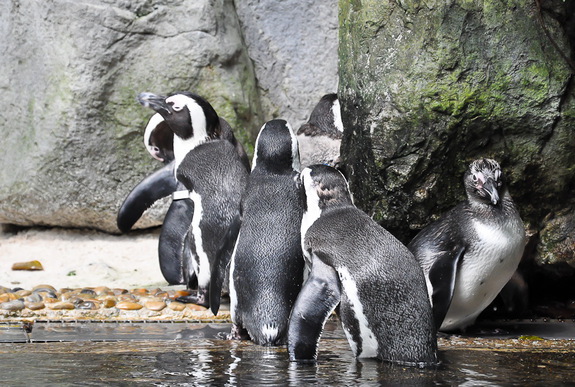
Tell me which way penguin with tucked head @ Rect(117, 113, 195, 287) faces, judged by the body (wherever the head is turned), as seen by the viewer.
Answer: to the viewer's left

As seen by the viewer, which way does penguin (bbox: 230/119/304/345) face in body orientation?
away from the camera

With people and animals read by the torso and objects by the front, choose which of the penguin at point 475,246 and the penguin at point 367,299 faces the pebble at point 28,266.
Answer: the penguin at point 367,299

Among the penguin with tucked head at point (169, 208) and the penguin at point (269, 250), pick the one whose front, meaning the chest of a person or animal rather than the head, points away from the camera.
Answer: the penguin

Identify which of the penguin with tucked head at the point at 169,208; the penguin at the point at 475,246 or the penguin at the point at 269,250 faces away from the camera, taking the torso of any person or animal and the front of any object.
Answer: the penguin at the point at 269,250

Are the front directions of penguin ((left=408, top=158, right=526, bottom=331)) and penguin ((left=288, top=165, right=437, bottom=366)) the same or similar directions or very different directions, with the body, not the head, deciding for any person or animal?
very different directions

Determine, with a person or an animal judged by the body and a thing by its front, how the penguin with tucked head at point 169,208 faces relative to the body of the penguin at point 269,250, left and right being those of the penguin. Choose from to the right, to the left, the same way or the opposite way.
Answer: to the left

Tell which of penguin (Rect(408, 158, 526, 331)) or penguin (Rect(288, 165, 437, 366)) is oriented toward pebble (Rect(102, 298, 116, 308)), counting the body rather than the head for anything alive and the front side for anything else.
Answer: penguin (Rect(288, 165, 437, 366))

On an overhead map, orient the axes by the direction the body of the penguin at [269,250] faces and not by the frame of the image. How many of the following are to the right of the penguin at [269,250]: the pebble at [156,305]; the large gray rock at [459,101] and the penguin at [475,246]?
2

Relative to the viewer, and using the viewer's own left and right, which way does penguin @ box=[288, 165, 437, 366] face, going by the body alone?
facing away from the viewer and to the left of the viewer
